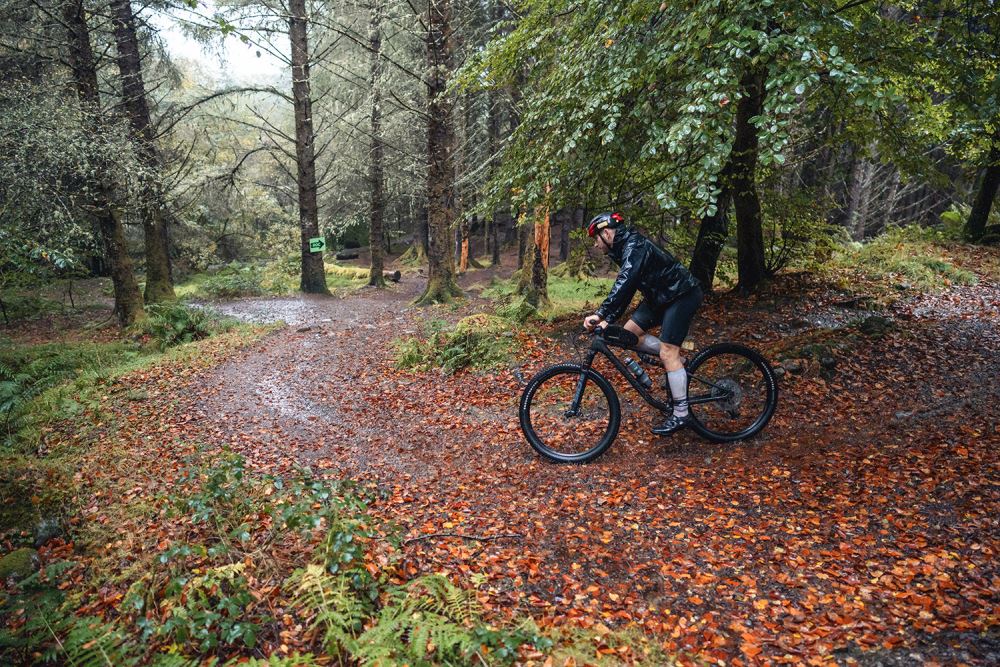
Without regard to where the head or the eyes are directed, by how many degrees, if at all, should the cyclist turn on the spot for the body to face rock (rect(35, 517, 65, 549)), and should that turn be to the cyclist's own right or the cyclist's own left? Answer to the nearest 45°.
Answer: approximately 45° to the cyclist's own left

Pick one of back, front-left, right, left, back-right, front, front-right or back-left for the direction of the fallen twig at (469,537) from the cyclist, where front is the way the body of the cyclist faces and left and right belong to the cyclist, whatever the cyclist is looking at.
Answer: front-left

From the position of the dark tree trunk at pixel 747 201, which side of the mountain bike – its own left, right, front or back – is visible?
right

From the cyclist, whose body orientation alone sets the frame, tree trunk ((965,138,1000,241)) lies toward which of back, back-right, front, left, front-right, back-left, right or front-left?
back-right

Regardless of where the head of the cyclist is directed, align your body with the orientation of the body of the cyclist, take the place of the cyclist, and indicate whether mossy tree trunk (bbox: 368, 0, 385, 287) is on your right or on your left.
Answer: on your right

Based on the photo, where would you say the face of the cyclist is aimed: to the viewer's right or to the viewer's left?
to the viewer's left

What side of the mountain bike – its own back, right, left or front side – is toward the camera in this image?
left

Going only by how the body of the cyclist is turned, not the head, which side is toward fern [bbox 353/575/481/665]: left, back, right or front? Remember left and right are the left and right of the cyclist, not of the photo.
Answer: left

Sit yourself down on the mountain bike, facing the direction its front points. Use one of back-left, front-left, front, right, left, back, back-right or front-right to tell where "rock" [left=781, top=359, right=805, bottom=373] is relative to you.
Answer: back-right

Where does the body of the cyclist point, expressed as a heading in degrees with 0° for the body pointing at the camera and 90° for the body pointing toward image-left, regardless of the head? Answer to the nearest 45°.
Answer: approximately 90°

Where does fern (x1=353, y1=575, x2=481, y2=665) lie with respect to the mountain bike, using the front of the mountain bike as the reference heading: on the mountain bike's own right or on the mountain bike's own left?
on the mountain bike's own left
